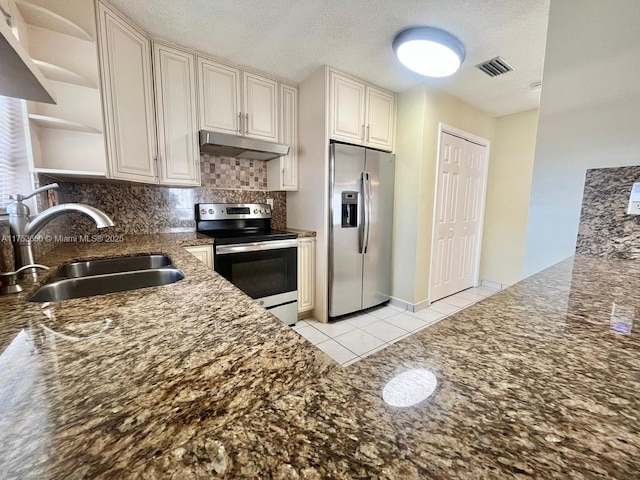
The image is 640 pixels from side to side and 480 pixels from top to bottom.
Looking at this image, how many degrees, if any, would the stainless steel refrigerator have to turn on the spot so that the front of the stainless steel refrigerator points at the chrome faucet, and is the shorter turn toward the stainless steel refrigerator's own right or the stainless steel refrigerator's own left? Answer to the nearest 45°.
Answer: approximately 90° to the stainless steel refrigerator's own right

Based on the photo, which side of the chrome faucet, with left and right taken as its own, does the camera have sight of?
right

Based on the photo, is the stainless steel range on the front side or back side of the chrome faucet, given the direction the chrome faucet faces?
on the front side

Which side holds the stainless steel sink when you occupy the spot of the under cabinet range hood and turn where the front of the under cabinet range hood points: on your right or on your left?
on your right

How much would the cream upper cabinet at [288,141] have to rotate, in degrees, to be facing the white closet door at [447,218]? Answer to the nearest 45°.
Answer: approximately 45° to its left

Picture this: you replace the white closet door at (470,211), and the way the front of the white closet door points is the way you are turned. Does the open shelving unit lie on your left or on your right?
on your right

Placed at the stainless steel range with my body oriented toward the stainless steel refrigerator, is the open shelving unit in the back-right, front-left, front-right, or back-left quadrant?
back-right

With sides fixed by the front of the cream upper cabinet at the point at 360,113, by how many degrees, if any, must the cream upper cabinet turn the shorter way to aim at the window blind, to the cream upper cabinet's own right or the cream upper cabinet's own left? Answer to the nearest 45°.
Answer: approximately 90° to the cream upper cabinet's own right

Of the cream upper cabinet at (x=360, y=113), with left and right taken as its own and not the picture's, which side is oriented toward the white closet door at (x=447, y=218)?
left

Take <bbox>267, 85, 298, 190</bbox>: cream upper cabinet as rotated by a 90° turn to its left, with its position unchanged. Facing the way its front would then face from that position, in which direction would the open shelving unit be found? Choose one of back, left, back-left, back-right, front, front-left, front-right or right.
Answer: back
